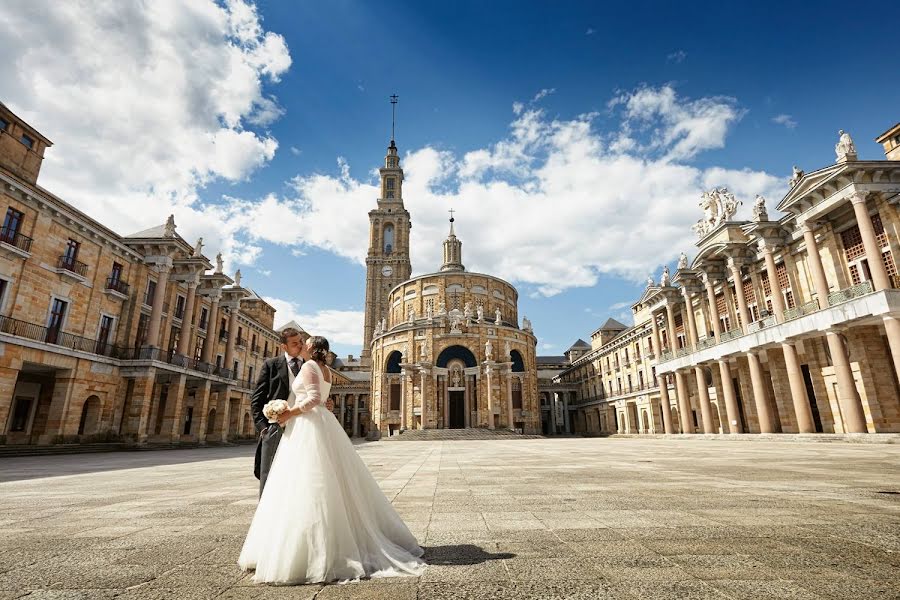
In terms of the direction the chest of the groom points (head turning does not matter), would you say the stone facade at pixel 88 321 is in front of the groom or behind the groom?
behind

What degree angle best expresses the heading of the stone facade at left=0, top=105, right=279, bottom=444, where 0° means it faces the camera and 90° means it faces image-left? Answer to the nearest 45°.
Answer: approximately 315°

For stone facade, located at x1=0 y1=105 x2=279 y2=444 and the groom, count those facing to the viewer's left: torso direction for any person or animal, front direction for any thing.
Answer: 0

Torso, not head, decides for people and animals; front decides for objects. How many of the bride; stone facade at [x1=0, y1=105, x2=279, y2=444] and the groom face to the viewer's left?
1

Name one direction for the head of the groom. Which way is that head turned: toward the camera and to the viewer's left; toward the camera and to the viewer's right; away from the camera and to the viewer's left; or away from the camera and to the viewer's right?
toward the camera and to the viewer's right

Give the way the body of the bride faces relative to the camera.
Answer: to the viewer's left

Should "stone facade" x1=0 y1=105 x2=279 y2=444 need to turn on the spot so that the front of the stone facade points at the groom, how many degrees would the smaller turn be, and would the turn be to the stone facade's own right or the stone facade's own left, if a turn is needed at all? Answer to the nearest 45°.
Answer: approximately 45° to the stone facade's own right

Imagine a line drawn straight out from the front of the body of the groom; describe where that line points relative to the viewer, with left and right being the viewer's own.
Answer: facing the viewer and to the right of the viewer

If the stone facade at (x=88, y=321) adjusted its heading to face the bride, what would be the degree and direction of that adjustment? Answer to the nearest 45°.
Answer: approximately 45° to its right

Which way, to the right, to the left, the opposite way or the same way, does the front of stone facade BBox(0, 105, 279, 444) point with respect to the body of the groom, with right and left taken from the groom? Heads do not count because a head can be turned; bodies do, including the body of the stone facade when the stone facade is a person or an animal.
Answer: the same way

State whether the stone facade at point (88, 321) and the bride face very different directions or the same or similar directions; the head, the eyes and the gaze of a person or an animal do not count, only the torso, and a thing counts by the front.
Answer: very different directions
